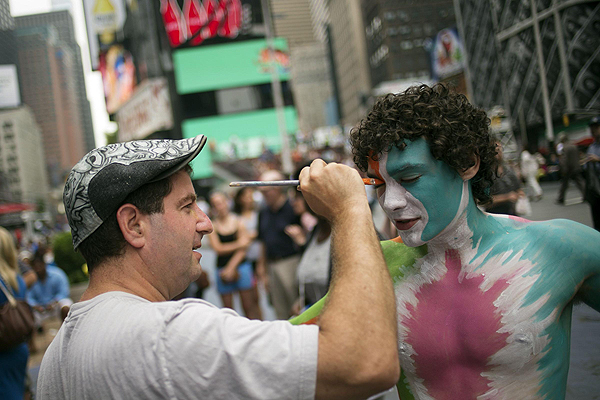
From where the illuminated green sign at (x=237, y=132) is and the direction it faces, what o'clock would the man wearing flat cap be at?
The man wearing flat cap is roughly at 12 o'clock from the illuminated green sign.

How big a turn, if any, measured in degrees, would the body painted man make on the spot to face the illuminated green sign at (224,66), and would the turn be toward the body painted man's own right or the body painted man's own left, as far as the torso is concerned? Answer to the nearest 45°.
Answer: approximately 135° to the body painted man's own right

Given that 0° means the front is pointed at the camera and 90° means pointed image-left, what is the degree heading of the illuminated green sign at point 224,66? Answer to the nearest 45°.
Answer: approximately 0°

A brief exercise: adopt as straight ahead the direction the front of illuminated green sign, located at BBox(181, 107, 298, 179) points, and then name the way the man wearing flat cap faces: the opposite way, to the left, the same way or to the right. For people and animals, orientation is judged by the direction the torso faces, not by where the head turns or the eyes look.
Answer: to the left

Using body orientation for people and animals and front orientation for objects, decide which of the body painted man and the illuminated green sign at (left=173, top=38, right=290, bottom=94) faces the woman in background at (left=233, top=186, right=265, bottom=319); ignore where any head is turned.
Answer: the illuminated green sign

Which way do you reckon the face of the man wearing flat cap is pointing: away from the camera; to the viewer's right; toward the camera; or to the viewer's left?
to the viewer's right

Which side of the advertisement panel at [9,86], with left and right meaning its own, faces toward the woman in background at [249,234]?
front

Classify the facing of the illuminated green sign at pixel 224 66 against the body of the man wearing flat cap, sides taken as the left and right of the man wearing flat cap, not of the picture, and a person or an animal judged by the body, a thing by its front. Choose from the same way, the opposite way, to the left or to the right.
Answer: to the right

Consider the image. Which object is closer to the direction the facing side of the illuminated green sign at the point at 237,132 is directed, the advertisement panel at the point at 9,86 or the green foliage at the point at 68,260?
the green foliage

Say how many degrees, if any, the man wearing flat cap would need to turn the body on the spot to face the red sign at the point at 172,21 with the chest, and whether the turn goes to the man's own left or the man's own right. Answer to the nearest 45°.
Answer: approximately 90° to the man's own left

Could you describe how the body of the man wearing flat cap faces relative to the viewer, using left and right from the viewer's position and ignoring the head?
facing to the right of the viewer

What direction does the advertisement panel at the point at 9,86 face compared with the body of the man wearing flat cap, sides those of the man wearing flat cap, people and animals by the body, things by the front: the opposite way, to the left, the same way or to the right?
to the right

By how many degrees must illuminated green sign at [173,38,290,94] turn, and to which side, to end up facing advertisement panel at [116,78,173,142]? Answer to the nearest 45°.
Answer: approximately 135° to its right
